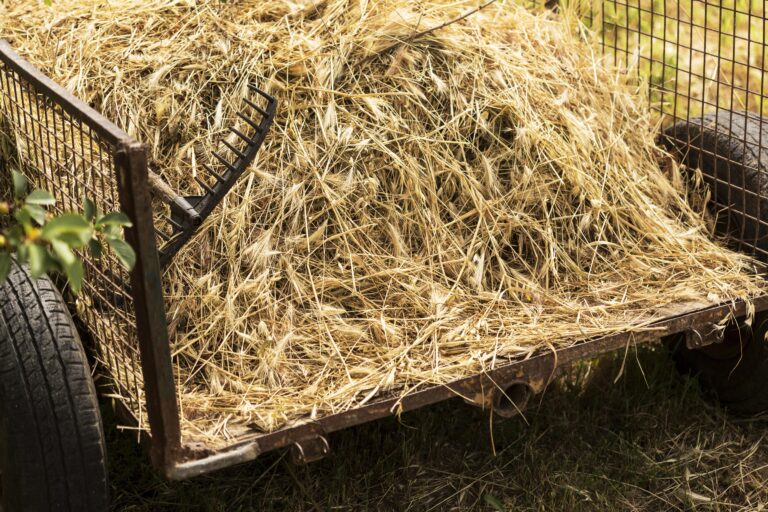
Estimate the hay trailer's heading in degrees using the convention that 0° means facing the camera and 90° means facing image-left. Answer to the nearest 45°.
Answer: approximately 135°
